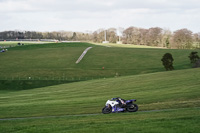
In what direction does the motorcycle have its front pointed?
to the viewer's left
